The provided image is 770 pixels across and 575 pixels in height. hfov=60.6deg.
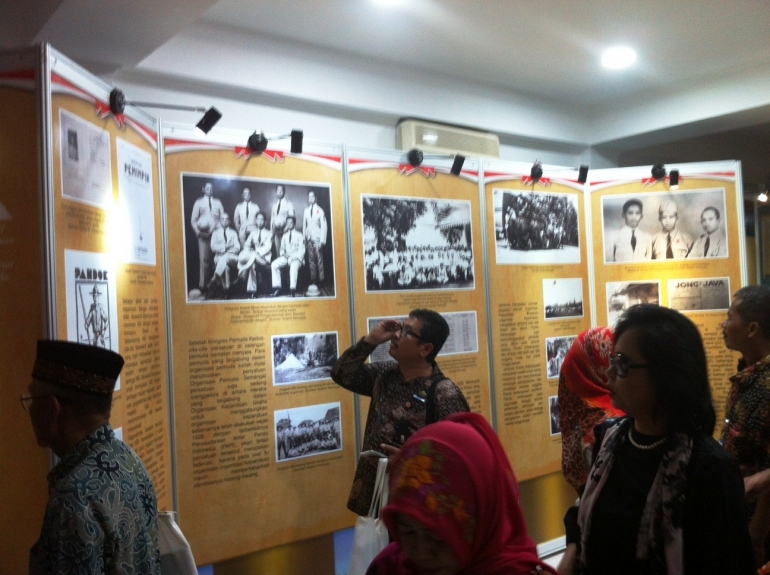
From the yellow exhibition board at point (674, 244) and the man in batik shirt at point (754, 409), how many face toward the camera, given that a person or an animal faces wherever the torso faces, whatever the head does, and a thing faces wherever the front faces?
1

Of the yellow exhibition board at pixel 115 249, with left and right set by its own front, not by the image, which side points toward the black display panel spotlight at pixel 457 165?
left

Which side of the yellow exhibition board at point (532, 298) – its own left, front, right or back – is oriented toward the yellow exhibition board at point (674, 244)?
left

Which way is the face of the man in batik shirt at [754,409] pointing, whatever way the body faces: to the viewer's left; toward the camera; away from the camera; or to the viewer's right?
to the viewer's left

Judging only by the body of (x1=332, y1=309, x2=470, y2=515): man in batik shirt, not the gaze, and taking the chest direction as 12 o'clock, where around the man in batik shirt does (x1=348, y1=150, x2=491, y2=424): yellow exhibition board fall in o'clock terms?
The yellow exhibition board is roughly at 5 o'clock from the man in batik shirt.

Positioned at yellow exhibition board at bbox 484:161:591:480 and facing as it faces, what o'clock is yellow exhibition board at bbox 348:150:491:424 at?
yellow exhibition board at bbox 348:150:491:424 is roughly at 3 o'clock from yellow exhibition board at bbox 484:161:591:480.

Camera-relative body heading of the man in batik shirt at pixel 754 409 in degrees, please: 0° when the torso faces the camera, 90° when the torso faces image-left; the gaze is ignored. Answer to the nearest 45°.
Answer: approximately 90°

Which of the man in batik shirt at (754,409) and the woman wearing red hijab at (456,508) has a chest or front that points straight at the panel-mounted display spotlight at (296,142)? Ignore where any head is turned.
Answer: the man in batik shirt

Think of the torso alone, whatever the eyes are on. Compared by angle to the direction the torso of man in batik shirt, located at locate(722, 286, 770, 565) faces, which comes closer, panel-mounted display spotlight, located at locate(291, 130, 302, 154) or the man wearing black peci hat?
the panel-mounted display spotlight

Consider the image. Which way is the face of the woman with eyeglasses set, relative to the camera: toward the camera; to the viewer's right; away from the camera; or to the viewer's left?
to the viewer's left

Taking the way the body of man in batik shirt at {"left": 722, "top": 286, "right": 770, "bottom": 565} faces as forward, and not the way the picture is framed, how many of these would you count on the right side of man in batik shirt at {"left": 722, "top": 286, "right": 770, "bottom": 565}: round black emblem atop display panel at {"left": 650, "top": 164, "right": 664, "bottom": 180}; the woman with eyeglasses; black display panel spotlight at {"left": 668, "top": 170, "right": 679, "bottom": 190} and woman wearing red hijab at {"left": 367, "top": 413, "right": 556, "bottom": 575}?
2

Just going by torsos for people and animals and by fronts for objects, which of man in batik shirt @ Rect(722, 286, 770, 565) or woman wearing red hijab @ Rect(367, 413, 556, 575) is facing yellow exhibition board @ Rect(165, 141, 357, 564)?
the man in batik shirt
